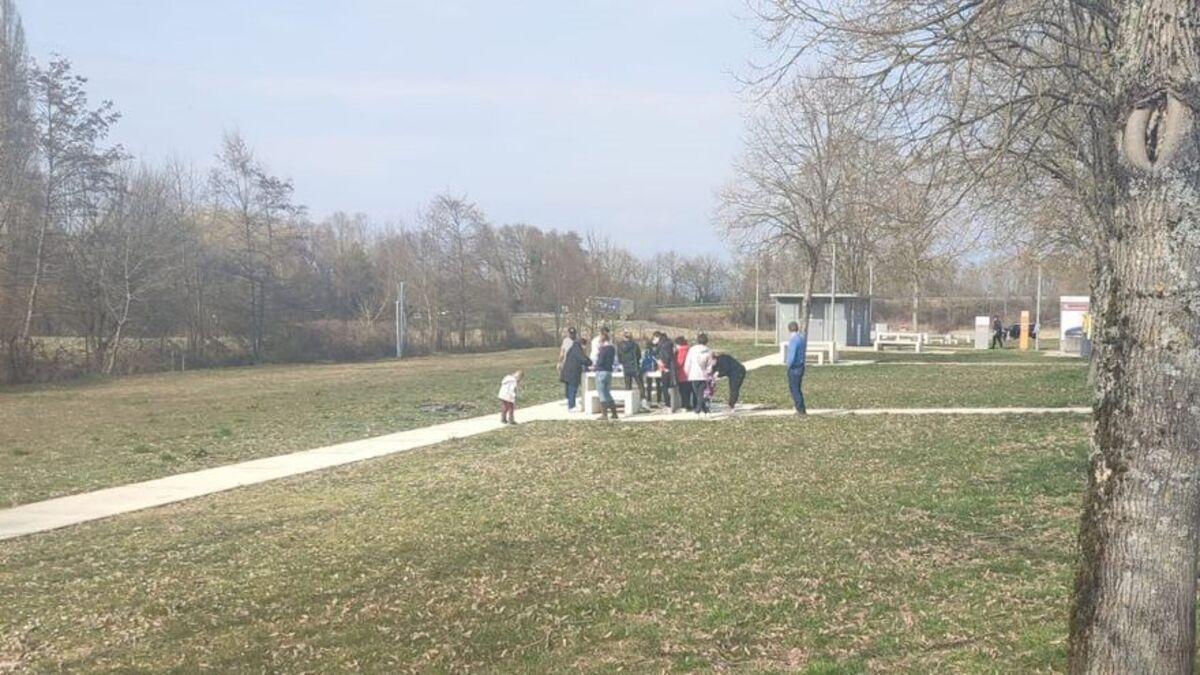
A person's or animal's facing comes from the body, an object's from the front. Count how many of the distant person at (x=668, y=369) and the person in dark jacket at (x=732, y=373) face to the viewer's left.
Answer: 2

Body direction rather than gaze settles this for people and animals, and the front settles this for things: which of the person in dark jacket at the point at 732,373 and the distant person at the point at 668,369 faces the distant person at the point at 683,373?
the person in dark jacket

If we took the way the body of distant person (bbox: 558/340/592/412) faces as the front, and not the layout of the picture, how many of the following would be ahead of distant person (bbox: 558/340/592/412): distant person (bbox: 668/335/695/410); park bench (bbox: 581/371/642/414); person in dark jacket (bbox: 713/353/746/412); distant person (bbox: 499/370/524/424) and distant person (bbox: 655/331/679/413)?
4

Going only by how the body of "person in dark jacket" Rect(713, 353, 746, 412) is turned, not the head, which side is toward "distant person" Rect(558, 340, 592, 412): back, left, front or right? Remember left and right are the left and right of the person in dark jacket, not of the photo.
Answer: front

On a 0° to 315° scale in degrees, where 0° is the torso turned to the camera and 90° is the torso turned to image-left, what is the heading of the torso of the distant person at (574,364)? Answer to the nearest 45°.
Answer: approximately 270°

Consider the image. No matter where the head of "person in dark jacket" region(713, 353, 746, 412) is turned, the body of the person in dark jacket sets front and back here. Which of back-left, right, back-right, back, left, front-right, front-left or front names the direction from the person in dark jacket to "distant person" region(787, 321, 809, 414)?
back-left

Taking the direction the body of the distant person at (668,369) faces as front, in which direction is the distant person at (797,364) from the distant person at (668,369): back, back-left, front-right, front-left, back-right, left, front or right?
back-left

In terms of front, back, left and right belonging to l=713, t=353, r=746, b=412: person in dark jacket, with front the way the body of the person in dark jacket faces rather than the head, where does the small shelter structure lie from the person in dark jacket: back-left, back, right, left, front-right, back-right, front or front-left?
right

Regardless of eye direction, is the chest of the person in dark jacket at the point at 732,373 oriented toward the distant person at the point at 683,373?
yes

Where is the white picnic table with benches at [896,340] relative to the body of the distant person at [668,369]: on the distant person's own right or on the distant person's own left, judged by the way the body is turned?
on the distant person's own right

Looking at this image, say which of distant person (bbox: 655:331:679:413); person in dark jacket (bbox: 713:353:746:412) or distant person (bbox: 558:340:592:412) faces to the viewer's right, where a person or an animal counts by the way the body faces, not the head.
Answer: distant person (bbox: 558:340:592:412)

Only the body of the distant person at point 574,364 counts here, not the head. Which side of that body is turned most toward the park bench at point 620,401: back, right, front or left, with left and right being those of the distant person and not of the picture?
front

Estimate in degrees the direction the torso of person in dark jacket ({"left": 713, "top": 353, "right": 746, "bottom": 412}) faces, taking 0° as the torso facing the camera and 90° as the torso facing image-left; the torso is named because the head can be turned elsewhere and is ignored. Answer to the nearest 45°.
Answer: approximately 90°
